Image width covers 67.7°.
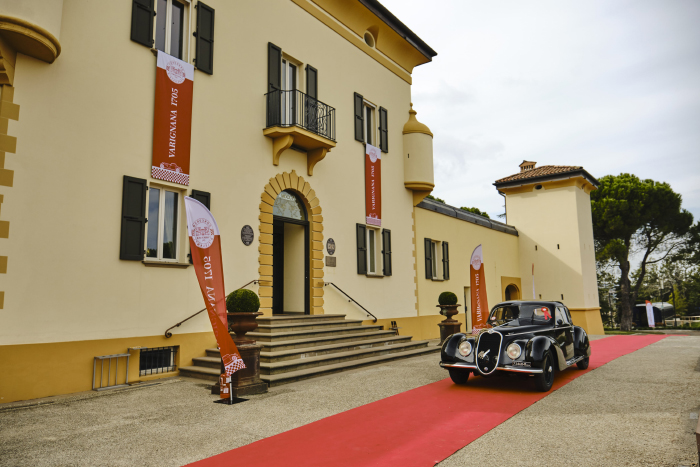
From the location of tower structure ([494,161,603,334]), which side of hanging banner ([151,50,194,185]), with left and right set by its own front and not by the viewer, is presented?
left

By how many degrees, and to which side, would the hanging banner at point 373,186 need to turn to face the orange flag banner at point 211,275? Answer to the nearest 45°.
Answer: approximately 45° to its right

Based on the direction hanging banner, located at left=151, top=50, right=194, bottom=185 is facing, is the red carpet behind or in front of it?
in front

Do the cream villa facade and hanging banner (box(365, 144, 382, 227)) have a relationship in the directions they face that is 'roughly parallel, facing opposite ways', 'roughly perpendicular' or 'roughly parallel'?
roughly parallel

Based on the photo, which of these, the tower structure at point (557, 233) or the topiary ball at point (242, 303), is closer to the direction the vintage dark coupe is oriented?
the topiary ball

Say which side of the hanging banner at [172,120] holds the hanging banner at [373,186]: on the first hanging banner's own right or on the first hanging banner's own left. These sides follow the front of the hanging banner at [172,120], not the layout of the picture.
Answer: on the first hanging banner's own left

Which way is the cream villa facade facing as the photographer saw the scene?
facing the viewer and to the right of the viewer

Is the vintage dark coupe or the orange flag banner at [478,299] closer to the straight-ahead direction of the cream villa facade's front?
the vintage dark coupe

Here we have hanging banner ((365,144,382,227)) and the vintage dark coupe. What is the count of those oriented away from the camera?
0

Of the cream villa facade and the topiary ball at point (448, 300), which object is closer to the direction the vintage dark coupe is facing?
the cream villa facade

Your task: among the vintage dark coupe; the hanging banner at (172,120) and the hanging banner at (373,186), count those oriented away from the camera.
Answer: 0

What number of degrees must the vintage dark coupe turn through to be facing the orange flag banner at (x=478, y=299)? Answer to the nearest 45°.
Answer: approximately 135° to its right

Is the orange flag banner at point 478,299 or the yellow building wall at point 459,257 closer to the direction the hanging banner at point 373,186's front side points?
the orange flag banner

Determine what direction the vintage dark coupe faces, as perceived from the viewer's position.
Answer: facing the viewer and to the left of the viewer

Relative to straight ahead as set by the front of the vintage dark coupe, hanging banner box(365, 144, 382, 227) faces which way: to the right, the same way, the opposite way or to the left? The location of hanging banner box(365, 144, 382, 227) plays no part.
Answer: to the left

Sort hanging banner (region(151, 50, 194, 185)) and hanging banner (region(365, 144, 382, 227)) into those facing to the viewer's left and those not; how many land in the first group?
0

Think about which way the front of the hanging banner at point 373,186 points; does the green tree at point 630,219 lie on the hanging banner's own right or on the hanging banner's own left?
on the hanging banner's own left

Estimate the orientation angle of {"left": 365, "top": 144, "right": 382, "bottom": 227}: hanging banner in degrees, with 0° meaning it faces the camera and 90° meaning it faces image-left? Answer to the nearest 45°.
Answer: approximately 315°
